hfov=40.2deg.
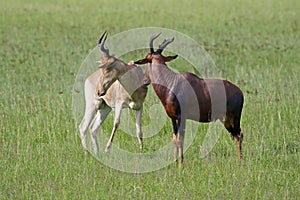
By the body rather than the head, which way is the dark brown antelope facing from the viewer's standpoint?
to the viewer's left

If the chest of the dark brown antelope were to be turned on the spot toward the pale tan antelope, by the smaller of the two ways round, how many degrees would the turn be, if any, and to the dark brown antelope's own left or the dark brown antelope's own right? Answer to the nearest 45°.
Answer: approximately 45° to the dark brown antelope's own right
